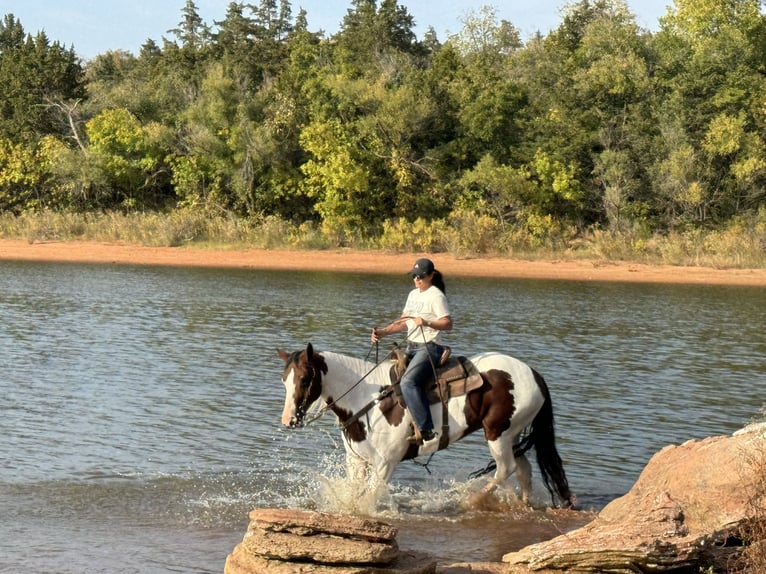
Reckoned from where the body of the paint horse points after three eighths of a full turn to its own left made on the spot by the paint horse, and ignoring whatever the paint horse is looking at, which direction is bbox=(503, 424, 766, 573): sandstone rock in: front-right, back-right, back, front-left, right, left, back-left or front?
front

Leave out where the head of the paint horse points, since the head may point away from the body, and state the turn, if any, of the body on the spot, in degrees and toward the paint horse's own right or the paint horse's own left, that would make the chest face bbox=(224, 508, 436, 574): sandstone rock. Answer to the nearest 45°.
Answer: approximately 90° to the paint horse's own left

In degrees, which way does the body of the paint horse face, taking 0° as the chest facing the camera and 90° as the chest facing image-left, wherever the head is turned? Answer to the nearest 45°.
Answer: approximately 90°
